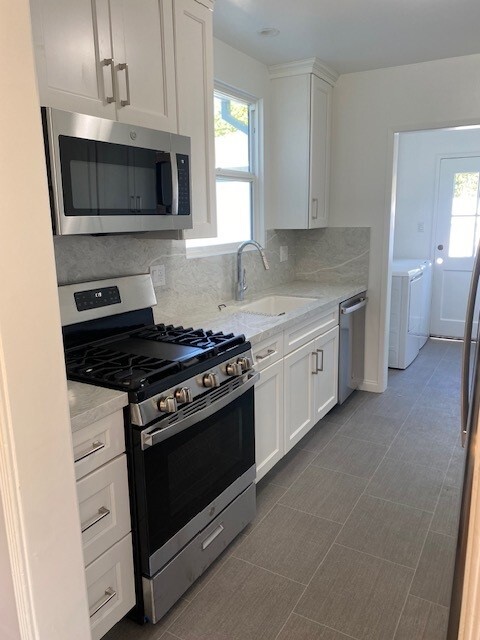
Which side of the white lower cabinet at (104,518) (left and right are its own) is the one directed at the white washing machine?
left

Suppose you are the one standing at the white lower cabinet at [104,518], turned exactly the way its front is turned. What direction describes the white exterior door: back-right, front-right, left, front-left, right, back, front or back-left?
left

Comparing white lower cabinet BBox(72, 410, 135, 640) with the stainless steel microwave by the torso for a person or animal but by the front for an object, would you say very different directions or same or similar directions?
same or similar directions

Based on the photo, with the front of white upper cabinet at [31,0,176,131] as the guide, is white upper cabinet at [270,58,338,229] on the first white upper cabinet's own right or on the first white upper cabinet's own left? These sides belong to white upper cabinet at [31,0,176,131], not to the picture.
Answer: on the first white upper cabinet's own left

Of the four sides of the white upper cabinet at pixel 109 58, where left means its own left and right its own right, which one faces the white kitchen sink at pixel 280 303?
left

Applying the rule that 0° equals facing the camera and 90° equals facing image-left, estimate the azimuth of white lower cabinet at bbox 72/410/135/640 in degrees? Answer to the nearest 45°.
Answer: approximately 315°

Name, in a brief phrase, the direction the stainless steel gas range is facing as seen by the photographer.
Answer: facing the viewer and to the right of the viewer

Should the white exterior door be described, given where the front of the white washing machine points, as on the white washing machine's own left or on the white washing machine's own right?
on the white washing machine's own left
